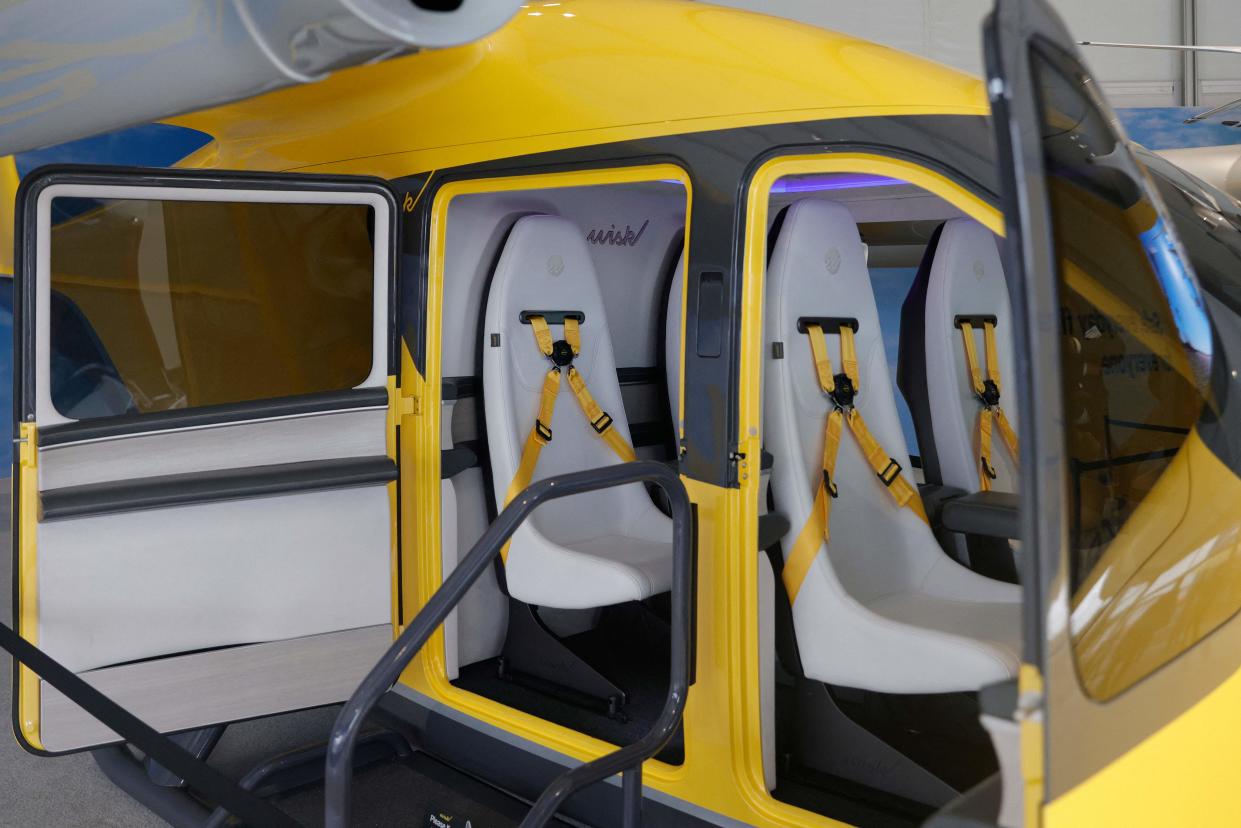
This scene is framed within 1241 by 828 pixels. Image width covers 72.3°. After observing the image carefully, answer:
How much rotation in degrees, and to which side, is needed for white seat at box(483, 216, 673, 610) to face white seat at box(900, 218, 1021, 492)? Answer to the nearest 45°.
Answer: approximately 45° to its left

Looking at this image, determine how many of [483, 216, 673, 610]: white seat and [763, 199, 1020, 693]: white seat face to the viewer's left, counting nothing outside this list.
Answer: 0

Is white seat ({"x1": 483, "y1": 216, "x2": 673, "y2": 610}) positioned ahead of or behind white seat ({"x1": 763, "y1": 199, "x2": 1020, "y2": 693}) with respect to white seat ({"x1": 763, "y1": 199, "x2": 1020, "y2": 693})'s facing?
behind

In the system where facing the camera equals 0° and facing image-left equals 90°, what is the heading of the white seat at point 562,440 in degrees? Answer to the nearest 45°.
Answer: approximately 315°

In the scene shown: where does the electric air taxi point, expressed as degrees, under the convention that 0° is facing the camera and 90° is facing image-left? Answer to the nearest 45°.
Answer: approximately 315°

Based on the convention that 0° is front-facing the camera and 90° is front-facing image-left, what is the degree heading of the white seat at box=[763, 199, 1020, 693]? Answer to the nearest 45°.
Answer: approximately 315°

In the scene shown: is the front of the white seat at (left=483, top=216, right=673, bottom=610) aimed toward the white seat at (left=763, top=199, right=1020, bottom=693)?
yes

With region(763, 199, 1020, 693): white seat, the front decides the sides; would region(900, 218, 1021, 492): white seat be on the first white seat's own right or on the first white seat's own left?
on the first white seat's own left
